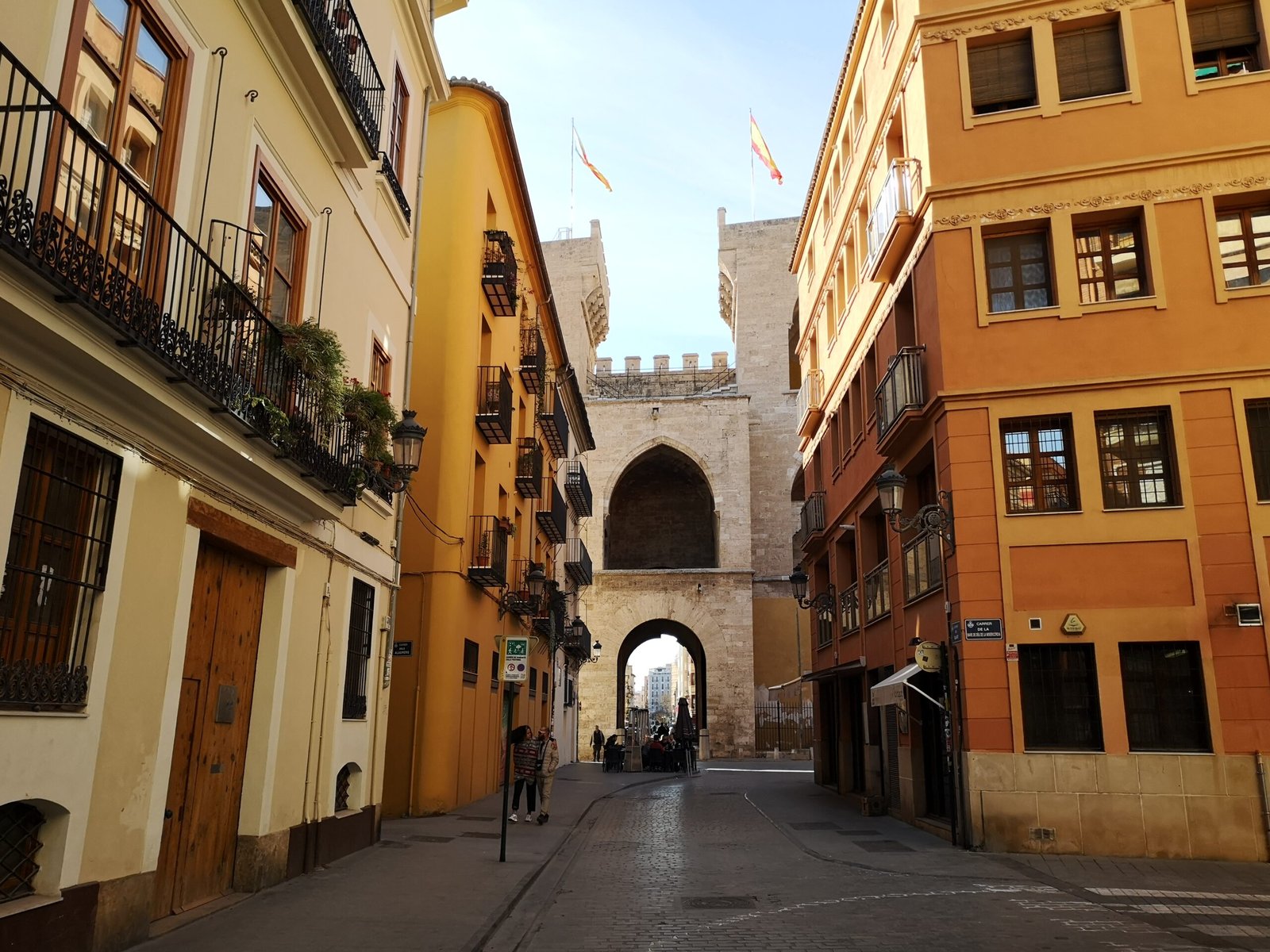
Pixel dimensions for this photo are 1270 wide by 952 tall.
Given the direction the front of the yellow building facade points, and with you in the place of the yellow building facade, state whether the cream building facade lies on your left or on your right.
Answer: on your right

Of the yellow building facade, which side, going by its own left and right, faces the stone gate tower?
left

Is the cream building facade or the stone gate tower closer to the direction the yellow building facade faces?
the stone gate tower

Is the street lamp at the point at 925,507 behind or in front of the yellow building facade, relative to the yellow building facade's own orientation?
in front

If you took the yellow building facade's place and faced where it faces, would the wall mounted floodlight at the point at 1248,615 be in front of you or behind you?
in front

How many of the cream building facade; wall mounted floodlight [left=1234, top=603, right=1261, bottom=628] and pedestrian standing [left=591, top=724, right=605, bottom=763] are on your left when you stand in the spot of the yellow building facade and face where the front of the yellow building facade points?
1

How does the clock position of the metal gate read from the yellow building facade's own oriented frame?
The metal gate is roughly at 10 o'clock from the yellow building facade.

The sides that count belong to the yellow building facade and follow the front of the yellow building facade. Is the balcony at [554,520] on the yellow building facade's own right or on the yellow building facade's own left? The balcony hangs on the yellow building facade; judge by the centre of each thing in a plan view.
on the yellow building facade's own left

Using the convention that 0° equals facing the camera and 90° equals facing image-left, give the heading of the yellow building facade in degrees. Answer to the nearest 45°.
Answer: approximately 270°

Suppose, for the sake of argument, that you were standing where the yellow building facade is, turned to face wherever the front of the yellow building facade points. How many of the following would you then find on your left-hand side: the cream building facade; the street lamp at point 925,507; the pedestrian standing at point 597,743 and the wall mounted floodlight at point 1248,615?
1

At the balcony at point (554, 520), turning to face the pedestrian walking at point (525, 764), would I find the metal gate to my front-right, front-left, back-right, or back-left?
back-left

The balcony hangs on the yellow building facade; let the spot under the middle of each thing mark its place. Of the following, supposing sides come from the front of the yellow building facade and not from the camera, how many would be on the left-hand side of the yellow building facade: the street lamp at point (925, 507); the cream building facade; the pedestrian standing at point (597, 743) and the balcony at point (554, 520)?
2
